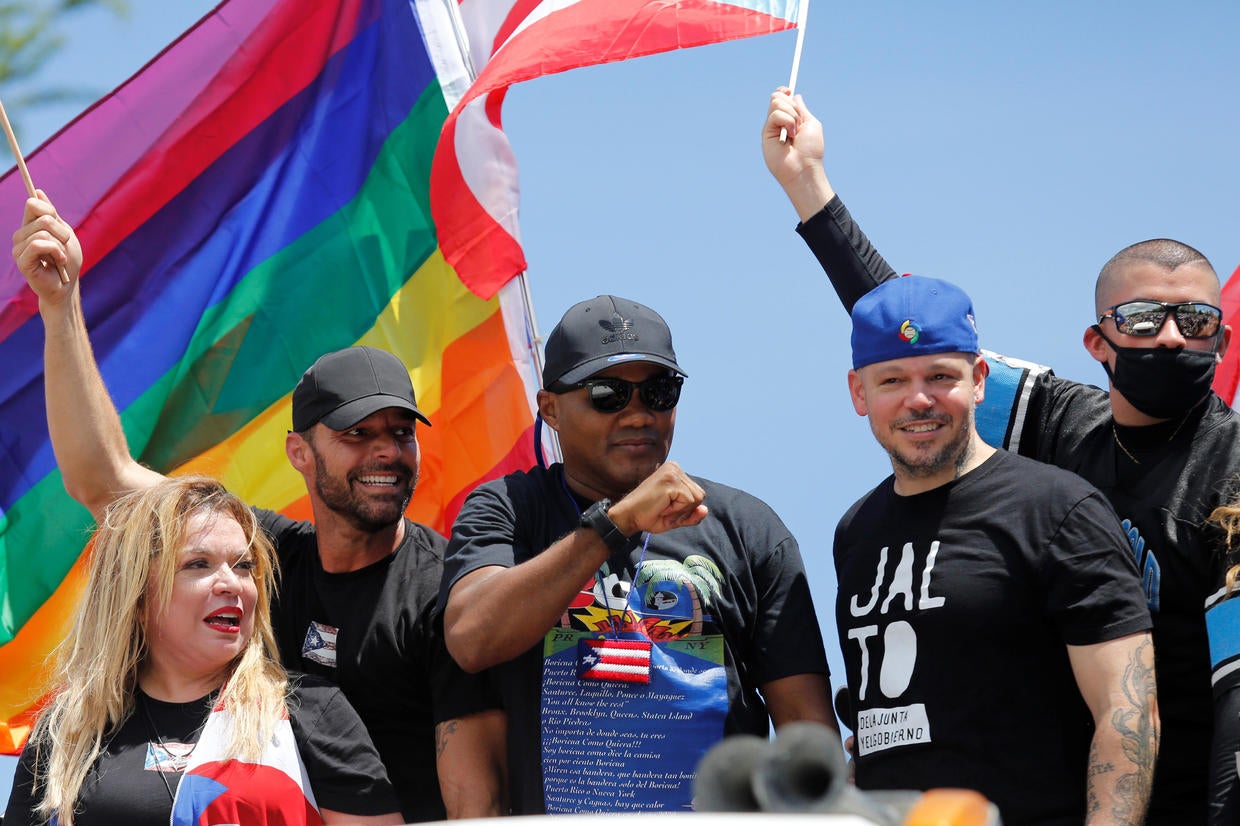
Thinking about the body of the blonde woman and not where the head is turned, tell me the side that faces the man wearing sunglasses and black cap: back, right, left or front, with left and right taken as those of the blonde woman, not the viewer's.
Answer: left

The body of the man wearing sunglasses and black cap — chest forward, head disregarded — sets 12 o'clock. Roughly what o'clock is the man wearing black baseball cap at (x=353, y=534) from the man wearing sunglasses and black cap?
The man wearing black baseball cap is roughly at 4 o'clock from the man wearing sunglasses and black cap.

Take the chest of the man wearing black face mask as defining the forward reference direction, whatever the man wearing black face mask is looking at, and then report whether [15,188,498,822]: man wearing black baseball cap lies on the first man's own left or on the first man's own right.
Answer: on the first man's own right

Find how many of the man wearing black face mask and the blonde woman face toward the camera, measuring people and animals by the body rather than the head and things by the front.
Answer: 2

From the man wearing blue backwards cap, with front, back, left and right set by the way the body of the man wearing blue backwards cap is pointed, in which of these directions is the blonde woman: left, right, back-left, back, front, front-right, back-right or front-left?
front-right

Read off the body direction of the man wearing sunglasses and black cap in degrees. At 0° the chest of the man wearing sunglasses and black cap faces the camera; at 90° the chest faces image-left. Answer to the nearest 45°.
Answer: approximately 0°

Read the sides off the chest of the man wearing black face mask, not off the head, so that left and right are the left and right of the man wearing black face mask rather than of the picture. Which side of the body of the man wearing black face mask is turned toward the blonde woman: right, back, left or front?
right
